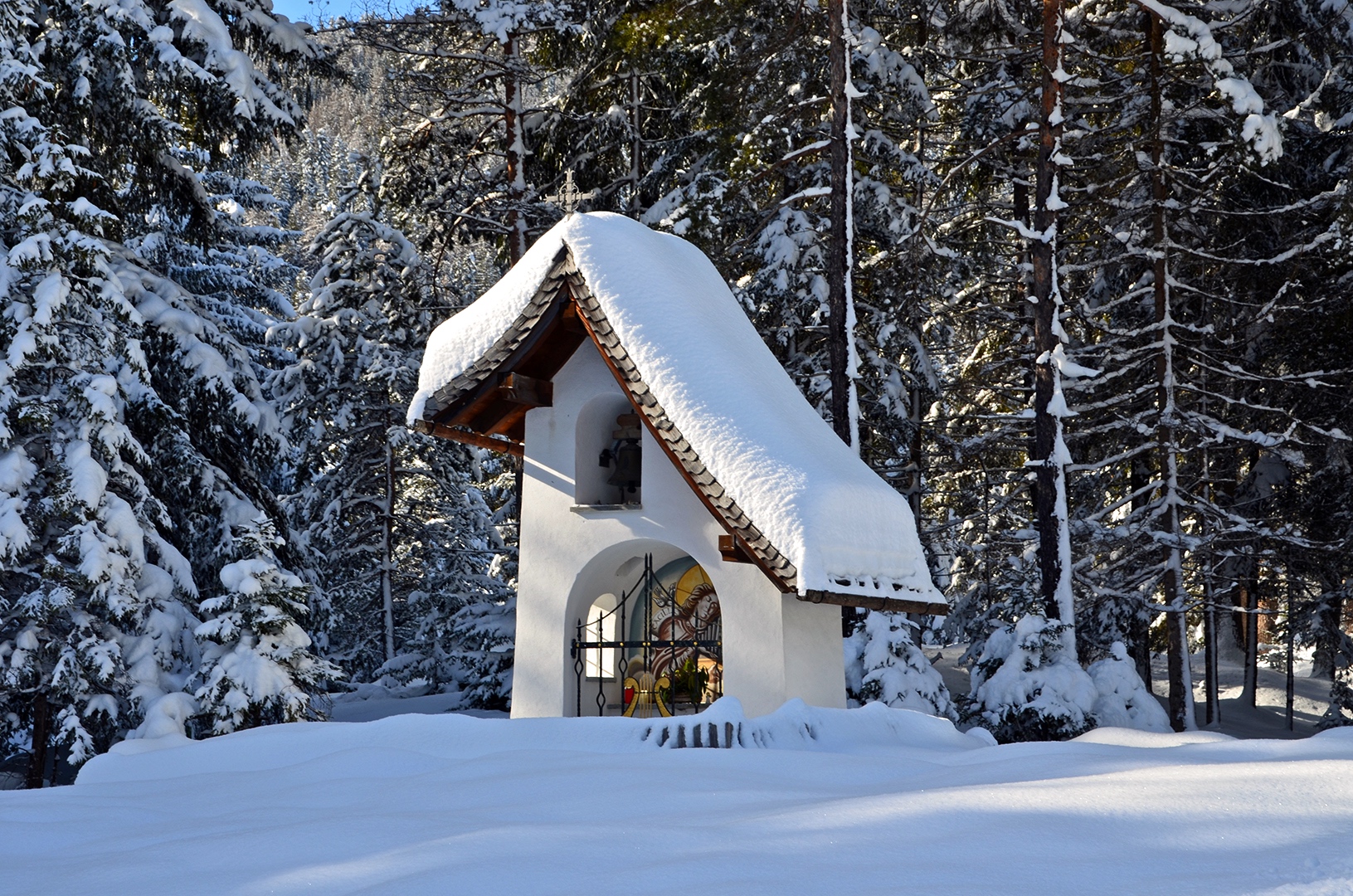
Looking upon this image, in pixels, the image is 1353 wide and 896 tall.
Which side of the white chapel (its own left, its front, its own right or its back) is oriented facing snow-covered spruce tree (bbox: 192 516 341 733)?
right

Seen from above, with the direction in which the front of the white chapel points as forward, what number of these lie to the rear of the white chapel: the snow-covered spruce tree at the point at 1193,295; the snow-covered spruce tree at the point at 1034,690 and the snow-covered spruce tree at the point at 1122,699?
3

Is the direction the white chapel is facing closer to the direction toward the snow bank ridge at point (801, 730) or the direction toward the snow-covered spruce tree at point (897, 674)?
the snow bank ridge

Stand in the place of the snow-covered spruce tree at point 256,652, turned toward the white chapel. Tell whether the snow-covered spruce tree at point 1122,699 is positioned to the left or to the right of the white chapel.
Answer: left

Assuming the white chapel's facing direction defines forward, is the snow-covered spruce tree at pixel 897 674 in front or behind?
behind

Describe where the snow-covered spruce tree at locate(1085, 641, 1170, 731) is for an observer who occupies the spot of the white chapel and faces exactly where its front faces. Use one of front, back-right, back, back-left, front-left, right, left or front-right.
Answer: back

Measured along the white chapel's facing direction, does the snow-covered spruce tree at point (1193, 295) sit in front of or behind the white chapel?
behind

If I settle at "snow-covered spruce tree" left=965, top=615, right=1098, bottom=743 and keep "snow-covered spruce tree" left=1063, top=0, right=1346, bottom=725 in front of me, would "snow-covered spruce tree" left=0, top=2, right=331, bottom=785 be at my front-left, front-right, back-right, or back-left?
back-left

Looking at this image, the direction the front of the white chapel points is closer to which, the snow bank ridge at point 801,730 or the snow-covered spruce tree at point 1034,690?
the snow bank ridge

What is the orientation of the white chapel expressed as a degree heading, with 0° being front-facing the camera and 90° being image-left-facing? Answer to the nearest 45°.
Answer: approximately 45°

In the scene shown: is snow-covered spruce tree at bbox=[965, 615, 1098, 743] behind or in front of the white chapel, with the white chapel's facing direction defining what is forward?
behind
